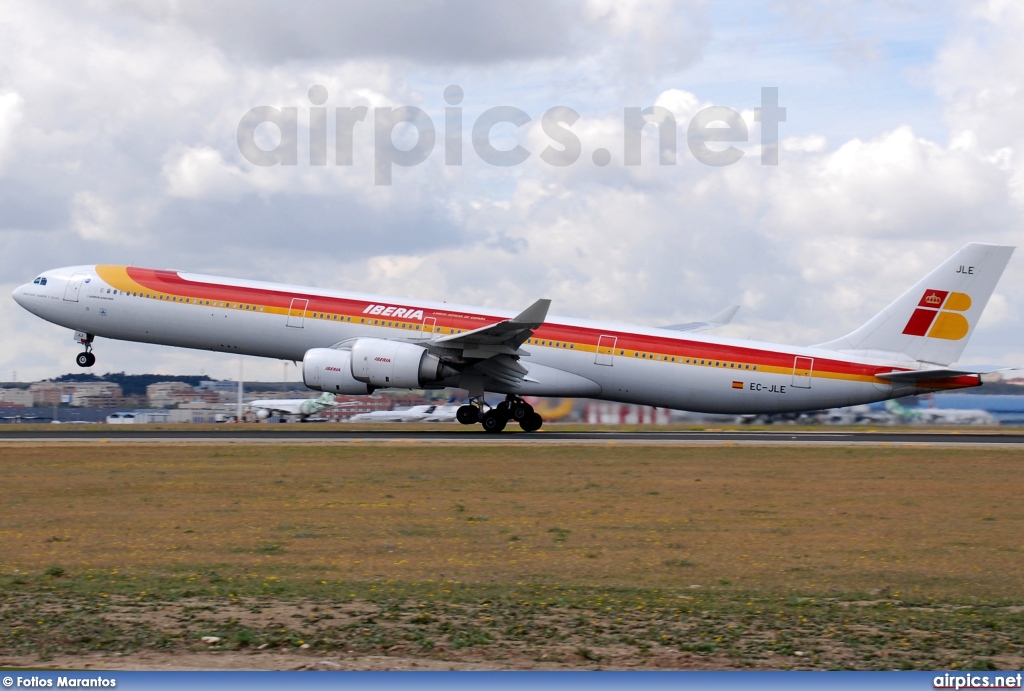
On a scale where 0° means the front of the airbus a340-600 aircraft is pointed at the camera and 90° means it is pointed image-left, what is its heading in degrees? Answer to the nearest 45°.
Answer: approximately 90°
